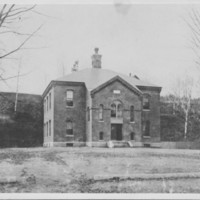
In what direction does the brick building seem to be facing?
toward the camera
